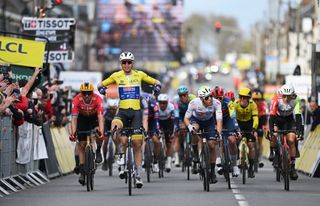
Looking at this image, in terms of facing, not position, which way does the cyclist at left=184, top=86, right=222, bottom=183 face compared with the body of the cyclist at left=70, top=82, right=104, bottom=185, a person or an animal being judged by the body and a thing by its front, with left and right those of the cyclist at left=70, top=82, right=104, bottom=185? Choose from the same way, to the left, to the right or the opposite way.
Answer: the same way

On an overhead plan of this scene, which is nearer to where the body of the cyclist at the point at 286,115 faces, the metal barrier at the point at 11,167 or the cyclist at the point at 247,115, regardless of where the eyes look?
the metal barrier

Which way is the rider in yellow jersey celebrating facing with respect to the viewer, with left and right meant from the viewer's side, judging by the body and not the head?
facing the viewer

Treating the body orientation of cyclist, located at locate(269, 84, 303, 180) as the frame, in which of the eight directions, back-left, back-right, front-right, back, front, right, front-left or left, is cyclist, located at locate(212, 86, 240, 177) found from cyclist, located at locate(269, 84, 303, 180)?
right

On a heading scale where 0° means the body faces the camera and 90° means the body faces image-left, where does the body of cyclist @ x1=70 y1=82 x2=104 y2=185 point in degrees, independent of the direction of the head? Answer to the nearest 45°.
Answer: approximately 0°

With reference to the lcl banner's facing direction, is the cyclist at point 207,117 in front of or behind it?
in front

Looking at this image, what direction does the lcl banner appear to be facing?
toward the camera

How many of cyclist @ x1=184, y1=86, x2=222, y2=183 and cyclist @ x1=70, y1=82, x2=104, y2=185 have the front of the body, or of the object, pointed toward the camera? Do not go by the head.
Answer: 2

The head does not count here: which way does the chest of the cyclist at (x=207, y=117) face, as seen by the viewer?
toward the camera

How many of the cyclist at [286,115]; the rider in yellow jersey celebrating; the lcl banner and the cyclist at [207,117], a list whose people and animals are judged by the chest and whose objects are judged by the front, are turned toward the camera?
4

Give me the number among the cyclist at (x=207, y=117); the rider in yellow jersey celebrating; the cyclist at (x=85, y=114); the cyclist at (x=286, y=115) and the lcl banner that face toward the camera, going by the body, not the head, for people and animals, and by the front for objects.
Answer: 5

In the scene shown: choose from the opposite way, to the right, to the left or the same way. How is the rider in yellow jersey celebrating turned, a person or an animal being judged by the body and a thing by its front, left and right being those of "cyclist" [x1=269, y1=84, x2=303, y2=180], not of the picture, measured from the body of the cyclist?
the same way
